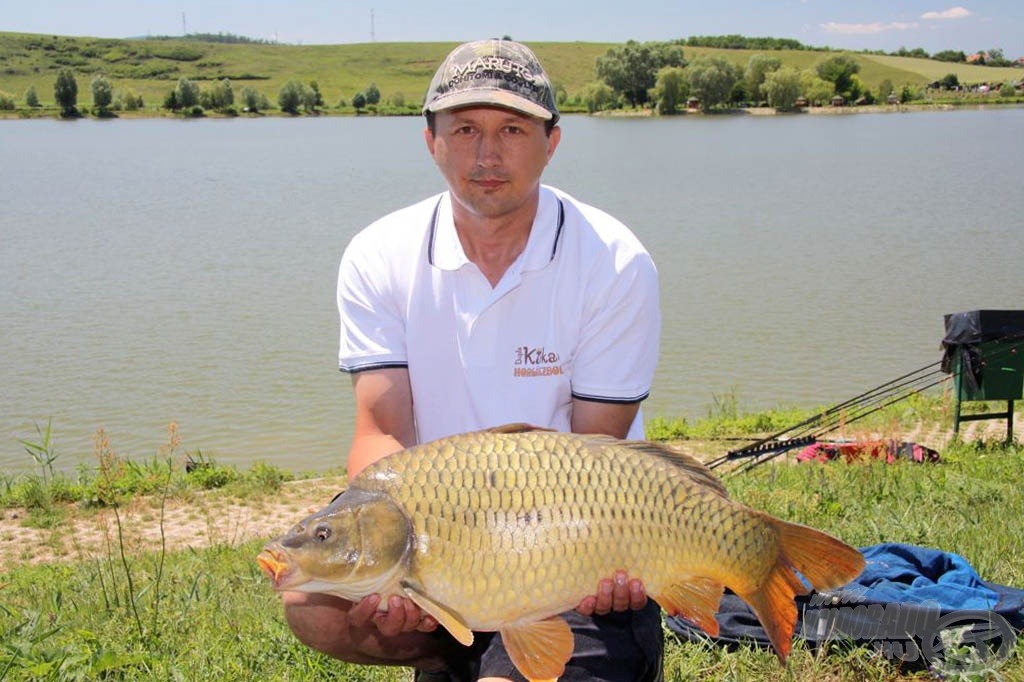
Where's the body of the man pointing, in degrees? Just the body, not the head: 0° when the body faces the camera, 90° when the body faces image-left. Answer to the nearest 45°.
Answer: approximately 0°
